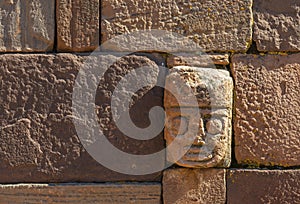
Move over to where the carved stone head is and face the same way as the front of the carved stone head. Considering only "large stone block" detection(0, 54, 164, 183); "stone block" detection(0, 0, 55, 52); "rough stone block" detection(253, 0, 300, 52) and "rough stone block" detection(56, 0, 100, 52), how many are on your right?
3

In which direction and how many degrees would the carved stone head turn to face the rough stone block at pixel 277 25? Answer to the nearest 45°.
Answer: approximately 135° to its left

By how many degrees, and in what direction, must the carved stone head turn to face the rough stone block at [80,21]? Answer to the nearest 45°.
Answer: approximately 90° to its right

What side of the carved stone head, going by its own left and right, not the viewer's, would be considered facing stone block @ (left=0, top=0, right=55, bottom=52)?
right

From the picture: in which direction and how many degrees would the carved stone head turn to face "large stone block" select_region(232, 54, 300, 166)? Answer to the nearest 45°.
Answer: approximately 135° to its left

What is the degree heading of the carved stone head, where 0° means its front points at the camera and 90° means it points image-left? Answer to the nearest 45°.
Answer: approximately 0°

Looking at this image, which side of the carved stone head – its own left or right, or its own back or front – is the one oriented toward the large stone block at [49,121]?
right

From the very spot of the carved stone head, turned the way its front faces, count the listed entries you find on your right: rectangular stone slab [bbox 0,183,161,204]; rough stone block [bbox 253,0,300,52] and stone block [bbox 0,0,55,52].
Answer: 2

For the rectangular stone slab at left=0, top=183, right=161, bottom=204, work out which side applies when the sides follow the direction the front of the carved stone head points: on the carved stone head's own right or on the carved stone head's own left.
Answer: on the carved stone head's own right
